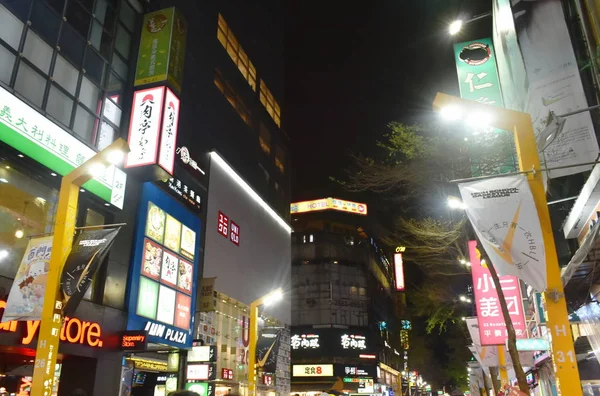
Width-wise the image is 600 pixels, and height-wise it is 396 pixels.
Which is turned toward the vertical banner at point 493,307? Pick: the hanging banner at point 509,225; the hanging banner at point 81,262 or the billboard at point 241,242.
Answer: the billboard

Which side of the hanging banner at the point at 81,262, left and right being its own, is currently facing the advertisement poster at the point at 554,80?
left

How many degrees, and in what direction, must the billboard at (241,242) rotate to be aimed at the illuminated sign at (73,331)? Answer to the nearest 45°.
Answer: approximately 45° to its right

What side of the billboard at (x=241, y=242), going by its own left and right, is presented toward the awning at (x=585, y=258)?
front

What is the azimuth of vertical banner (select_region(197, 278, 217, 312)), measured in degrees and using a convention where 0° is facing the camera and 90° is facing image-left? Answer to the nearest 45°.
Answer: approximately 0°

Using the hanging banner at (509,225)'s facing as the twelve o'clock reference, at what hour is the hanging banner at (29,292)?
the hanging banner at (29,292) is roughly at 3 o'clock from the hanging banner at (509,225).

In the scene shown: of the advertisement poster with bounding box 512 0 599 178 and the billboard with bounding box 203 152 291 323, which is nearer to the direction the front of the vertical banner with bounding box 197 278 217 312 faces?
the advertisement poster

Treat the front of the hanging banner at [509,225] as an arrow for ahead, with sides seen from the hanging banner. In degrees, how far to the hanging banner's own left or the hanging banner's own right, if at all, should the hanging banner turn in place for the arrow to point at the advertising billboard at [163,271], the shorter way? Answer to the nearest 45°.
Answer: approximately 135° to the hanging banner's own right

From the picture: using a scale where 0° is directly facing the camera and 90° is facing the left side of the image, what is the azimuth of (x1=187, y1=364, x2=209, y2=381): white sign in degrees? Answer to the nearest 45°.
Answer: approximately 0°

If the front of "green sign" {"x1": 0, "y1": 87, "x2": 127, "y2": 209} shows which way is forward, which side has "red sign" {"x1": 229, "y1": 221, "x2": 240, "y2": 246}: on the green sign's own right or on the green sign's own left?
on the green sign's own left

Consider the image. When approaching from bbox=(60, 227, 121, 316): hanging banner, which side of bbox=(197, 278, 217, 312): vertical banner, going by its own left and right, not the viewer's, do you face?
front
